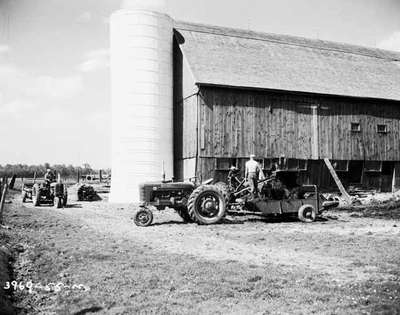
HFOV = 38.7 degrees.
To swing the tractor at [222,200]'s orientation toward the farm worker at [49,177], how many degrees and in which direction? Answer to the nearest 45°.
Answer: approximately 45° to its right

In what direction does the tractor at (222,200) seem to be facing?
to the viewer's left
